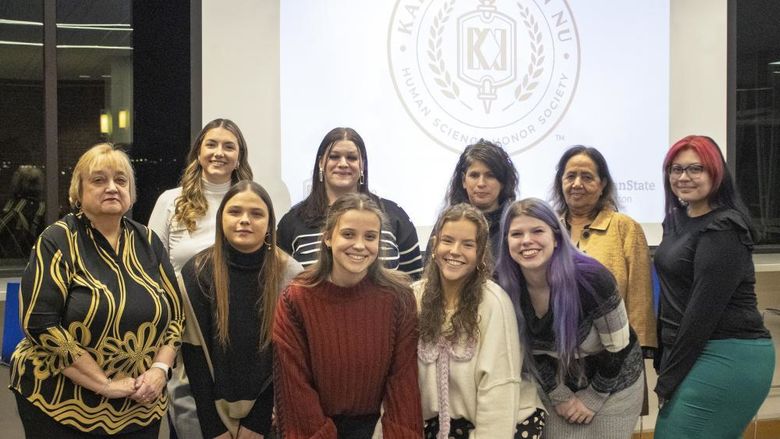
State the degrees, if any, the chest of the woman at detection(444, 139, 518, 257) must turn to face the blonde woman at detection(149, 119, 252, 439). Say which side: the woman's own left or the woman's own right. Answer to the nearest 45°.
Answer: approximately 90° to the woman's own right

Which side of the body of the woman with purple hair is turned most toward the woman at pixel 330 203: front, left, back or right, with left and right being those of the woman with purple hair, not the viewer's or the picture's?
right

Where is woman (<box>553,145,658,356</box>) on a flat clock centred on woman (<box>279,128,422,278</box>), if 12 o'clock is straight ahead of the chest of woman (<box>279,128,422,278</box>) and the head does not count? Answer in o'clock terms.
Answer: woman (<box>553,145,658,356</box>) is roughly at 9 o'clock from woman (<box>279,128,422,278</box>).

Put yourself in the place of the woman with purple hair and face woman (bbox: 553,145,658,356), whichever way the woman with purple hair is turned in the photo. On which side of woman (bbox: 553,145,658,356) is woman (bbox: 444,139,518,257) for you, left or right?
left

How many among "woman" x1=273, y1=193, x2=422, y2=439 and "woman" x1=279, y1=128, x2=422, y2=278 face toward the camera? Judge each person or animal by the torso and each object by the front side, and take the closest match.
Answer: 2

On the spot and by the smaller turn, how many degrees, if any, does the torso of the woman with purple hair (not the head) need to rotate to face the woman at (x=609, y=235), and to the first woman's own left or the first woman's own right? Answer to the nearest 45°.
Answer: approximately 135° to the first woman's own right
